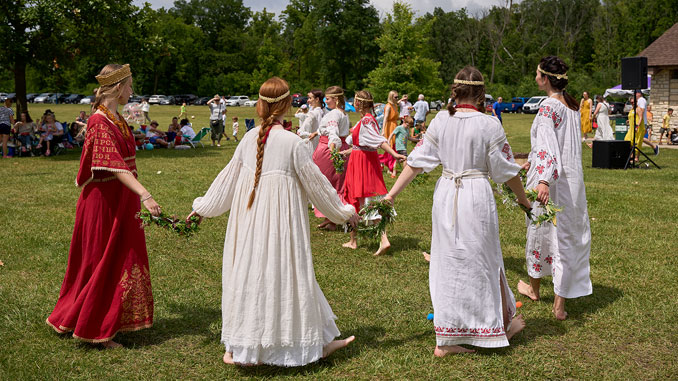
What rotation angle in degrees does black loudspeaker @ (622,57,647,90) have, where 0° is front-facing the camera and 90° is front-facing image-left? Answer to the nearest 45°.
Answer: approximately 45°

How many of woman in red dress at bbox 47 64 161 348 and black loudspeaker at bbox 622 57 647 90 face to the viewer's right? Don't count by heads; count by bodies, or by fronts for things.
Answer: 1

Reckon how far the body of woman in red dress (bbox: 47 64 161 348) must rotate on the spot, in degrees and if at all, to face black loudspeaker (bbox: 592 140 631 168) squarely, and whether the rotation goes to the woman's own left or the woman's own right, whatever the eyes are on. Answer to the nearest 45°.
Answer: approximately 45° to the woman's own left

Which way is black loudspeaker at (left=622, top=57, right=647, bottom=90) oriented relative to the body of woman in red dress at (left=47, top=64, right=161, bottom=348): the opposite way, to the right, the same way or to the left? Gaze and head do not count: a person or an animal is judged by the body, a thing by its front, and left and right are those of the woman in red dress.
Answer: the opposite way

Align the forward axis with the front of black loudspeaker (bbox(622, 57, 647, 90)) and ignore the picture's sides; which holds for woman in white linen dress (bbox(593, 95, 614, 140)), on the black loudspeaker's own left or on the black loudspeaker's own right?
on the black loudspeaker's own right

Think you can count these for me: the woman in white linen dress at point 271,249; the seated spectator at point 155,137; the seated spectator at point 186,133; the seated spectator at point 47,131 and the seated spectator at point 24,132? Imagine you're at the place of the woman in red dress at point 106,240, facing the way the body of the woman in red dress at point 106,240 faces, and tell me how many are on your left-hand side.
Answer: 4

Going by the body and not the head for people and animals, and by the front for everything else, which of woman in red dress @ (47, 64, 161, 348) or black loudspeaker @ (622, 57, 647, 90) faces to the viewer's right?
the woman in red dress

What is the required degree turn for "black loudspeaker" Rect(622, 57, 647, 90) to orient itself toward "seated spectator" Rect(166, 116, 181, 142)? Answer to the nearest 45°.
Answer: approximately 45° to its right

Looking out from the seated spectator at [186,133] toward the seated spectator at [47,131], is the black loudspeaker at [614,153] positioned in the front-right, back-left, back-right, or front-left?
back-left

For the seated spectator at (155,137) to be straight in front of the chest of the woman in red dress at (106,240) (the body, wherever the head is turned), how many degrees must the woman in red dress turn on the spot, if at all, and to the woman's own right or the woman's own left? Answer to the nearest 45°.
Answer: approximately 90° to the woman's own left

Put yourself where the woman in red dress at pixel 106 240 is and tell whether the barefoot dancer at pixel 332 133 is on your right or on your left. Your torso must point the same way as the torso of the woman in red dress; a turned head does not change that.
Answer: on your left

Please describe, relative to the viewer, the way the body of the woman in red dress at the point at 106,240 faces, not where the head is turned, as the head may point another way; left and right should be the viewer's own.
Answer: facing to the right of the viewer
